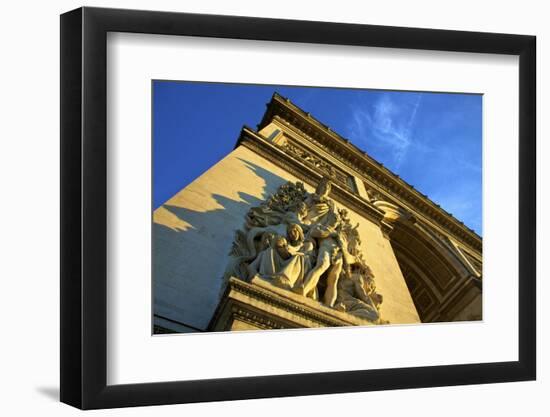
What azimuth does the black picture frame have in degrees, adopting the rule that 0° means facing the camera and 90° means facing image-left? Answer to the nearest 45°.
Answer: approximately 315°
